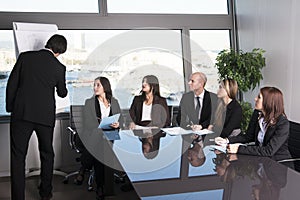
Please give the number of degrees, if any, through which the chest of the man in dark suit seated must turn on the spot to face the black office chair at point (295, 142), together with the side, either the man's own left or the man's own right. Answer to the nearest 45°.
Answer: approximately 45° to the man's own left

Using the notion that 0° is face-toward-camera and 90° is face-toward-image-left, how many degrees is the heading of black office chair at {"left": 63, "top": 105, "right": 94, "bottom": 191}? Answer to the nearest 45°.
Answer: approximately 315°

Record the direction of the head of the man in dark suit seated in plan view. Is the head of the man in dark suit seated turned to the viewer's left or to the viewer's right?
to the viewer's left

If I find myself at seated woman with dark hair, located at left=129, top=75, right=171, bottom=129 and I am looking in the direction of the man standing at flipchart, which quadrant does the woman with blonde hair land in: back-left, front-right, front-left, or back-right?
back-left

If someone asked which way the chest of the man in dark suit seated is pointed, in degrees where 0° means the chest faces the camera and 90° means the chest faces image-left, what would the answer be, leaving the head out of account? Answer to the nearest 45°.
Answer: approximately 0°

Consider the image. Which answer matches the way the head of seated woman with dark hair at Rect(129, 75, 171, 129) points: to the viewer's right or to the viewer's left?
to the viewer's left

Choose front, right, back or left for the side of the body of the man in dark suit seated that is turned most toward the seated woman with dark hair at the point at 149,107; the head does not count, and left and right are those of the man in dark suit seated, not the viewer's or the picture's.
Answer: right

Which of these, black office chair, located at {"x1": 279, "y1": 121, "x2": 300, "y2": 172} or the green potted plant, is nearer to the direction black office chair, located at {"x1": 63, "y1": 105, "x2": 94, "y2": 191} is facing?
the black office chair
